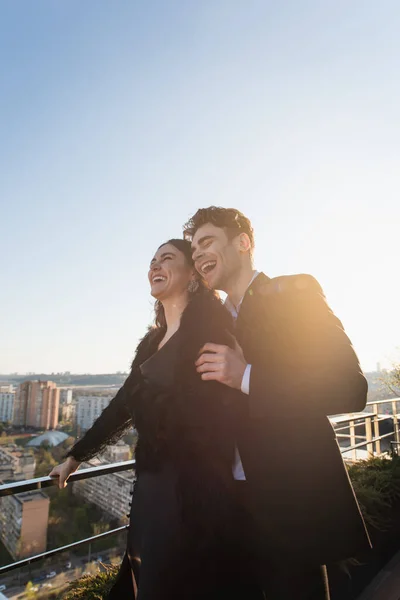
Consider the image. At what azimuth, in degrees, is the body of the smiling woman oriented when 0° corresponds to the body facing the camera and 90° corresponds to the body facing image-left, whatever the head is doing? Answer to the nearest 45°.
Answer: approximately 45°

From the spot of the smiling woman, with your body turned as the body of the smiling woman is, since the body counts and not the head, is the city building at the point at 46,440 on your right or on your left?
on your right

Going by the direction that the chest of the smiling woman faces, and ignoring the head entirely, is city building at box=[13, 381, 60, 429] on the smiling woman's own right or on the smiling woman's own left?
on the smiling woman's own right

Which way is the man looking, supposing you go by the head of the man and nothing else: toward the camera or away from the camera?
toward the camera
